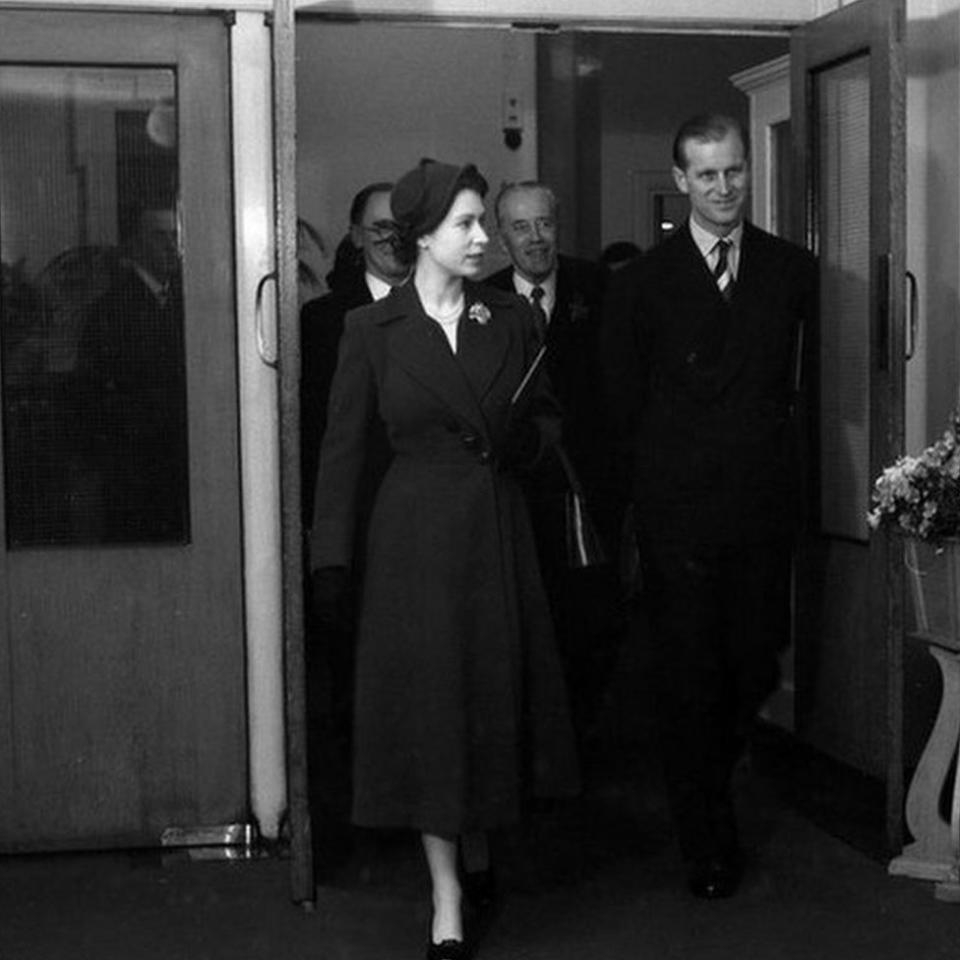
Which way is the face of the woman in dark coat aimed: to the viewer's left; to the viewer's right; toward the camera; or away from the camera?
to the viewer's right

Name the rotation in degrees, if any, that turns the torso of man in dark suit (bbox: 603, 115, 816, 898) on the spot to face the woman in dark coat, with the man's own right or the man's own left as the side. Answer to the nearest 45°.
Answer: approximately 45° to the man's own right

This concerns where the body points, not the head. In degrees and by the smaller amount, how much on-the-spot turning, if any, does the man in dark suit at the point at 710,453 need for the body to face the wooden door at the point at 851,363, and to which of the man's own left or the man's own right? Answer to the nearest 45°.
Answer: approximately 135° to the man's own left

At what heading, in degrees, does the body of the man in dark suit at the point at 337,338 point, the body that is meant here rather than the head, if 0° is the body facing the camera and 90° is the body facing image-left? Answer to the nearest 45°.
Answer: approximately 315°

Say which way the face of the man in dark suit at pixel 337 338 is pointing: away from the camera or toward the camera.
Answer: toward the camera

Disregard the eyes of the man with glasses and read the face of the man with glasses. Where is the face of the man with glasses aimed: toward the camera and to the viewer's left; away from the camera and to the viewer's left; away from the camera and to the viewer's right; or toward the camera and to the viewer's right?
toward the camera and to the viewer's right

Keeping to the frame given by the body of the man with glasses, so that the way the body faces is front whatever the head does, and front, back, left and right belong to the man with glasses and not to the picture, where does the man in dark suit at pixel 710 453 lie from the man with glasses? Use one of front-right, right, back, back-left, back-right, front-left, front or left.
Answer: front

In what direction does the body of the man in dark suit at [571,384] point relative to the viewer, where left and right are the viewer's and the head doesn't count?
facing the viewer

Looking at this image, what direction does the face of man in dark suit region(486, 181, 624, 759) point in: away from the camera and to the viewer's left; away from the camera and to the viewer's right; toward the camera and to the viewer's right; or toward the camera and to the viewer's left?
toward the camera and to the viewer's left

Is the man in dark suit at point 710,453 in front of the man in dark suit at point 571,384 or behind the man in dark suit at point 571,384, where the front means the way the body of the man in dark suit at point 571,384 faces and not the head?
in front

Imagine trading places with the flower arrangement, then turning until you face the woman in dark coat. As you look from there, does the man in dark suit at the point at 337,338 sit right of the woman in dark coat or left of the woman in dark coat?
right

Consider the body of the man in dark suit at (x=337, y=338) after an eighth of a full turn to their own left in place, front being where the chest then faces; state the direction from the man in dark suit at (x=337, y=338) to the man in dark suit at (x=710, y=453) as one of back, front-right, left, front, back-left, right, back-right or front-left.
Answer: front-right
